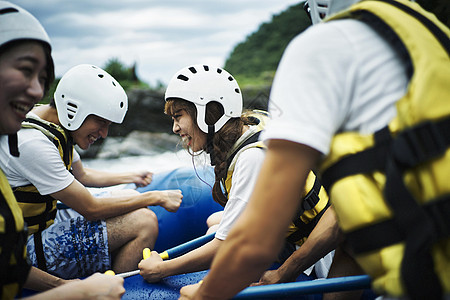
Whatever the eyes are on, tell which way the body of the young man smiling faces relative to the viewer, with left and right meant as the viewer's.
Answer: facing to the right of the viewer

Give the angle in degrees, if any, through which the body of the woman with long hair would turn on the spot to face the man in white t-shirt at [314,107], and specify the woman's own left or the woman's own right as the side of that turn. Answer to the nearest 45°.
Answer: approximately 90° to the woman's own left

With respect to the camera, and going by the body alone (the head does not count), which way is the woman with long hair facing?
to the viewer's left

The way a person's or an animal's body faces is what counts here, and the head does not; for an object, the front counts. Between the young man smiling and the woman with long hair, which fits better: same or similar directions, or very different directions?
very different directions
